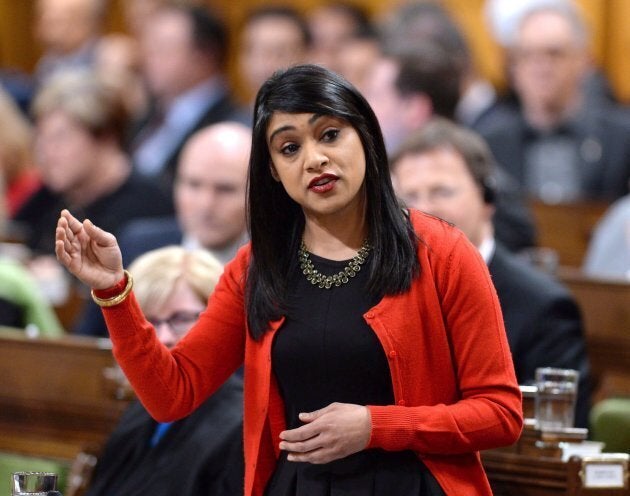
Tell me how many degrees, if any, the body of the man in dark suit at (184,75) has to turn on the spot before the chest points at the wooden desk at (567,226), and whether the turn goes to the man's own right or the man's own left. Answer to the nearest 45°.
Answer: approximately 90° to the man's own left

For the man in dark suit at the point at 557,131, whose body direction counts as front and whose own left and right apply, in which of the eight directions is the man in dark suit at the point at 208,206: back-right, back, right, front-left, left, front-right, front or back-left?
front-right

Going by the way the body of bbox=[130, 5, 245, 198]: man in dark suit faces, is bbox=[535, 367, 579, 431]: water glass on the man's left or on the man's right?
on the man's left

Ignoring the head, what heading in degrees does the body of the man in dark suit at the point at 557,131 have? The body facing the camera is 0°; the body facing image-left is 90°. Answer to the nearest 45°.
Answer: approximately 0°

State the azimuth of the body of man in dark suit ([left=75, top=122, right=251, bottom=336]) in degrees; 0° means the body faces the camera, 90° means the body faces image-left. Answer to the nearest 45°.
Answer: approximately 0°

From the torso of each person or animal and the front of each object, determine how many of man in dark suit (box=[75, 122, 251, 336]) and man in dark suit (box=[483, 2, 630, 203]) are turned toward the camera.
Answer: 2

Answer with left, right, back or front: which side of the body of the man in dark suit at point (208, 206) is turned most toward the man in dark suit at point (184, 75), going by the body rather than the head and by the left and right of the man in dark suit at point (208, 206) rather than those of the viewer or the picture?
back

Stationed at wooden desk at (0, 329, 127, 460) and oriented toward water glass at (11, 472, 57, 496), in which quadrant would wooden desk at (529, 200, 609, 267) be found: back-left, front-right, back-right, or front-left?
back-left

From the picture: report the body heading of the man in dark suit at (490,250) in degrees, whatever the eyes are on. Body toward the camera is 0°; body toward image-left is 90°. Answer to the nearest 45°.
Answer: approximately 45°

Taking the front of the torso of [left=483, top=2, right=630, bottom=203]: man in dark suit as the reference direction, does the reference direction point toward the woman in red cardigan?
yes

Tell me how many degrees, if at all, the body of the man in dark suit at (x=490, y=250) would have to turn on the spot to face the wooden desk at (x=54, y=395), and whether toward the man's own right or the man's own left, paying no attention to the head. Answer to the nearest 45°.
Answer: approximately 45° to the man's own right
